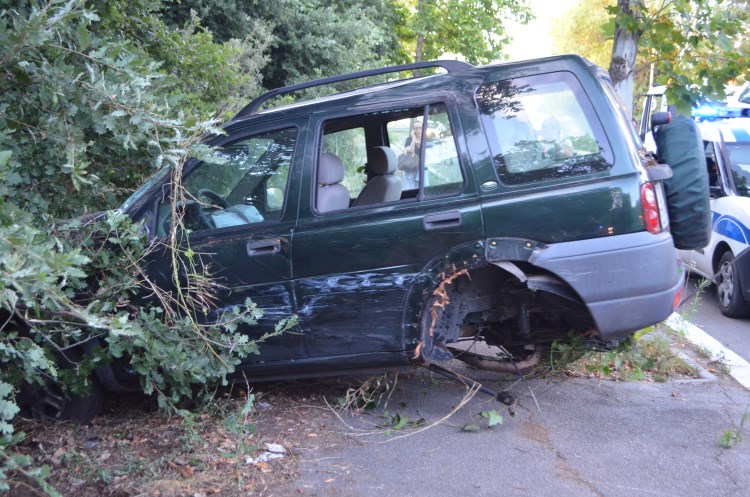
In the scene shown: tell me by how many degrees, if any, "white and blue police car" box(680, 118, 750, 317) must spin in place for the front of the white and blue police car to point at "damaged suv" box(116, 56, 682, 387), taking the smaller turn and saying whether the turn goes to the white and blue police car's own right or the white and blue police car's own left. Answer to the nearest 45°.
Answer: approximately 45° to the white and blue police car's own right

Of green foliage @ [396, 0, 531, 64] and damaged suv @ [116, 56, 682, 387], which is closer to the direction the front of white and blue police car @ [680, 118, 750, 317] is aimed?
the damaged suv

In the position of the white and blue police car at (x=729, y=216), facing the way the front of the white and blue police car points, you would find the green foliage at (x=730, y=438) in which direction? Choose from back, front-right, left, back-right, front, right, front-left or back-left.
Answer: front-right

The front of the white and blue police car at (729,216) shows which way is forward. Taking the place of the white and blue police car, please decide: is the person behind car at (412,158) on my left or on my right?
on my right

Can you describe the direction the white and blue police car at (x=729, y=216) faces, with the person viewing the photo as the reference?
facing the viewer and to the right of the viewer

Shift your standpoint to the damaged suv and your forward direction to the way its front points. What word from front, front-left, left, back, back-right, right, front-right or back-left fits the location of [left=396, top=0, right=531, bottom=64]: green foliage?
right

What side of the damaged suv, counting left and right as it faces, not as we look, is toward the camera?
left

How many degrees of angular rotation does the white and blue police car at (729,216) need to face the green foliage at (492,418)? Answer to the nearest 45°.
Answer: approximately 45° to its right

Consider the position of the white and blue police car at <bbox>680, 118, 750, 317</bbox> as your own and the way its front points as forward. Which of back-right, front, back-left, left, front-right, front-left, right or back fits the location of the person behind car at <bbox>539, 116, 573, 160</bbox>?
front-right

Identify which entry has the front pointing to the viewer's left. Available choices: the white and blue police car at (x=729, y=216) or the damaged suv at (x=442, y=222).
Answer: the damaged suv

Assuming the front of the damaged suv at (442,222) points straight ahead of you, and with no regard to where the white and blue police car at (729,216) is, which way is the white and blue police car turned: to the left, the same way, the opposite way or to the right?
to the left

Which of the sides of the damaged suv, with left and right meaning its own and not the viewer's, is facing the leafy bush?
front

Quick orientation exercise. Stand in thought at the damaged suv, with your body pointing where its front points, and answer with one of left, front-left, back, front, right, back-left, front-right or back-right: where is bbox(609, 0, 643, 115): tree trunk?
back-right

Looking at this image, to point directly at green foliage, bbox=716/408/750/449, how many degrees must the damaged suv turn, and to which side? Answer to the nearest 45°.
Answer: approximately 180°

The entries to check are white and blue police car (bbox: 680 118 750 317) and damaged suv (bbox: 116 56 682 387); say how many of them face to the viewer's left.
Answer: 1
